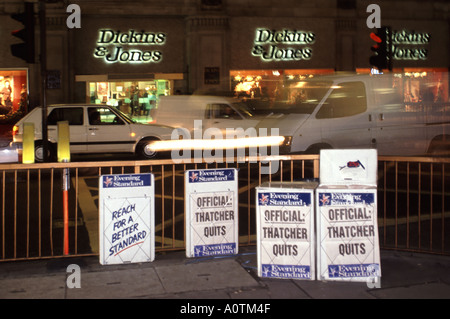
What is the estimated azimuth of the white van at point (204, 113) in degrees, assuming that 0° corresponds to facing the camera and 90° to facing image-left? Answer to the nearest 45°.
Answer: approximately 270°

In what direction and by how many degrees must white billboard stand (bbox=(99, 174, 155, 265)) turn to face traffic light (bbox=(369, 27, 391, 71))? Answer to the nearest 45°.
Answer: approximately 135° to its left

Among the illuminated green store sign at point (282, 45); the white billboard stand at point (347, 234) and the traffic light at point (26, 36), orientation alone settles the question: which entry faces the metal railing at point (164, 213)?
the illuminated green store sign

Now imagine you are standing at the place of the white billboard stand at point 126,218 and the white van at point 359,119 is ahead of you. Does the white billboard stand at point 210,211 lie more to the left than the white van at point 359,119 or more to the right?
right

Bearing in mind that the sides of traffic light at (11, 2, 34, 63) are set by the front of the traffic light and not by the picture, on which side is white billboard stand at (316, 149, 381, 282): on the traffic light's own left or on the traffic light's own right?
on the traffic light's own left

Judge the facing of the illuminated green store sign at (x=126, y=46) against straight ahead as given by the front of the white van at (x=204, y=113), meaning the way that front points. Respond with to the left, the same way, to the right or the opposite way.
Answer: to the right

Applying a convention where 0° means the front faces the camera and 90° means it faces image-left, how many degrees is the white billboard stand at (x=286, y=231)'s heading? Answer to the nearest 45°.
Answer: approximately 0°

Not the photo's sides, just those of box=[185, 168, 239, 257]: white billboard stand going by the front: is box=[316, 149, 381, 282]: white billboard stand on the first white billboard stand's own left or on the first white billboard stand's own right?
on the first white billboard stand's own left
